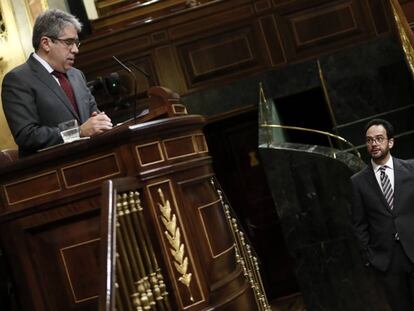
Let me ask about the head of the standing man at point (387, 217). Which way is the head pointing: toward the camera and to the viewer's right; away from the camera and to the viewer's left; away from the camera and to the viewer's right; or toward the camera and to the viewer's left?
toward the camera and to the viewer's left

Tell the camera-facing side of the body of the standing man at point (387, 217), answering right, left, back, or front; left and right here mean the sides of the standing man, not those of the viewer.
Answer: front

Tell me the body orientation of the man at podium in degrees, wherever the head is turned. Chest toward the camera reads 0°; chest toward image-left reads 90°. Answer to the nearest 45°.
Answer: approximately 315°

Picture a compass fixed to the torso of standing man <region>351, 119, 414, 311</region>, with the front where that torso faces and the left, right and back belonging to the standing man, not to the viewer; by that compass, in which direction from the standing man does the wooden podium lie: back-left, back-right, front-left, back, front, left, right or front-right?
front-right

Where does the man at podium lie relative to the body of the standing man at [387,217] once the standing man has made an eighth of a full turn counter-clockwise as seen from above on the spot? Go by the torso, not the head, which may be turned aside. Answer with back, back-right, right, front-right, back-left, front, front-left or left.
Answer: right
